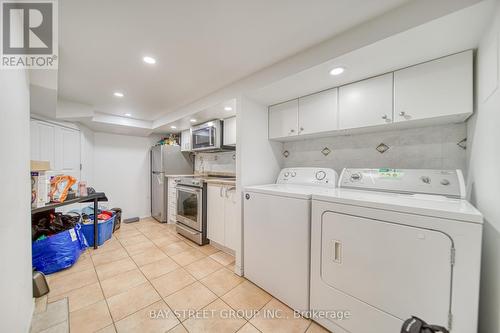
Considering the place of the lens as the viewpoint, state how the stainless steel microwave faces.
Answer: facing the viewer and to the left of the viewer

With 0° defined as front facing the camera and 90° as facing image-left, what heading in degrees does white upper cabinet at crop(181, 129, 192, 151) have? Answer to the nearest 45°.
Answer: approximately 45°

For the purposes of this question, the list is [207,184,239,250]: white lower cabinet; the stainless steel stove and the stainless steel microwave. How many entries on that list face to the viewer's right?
0

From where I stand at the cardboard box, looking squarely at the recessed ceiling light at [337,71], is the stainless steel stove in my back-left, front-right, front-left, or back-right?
front-left

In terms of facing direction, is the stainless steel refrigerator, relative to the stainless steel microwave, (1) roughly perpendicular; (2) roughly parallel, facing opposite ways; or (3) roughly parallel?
roughly parallel

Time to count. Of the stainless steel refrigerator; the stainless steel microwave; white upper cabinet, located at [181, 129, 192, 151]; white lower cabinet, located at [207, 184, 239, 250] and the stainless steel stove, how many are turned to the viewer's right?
0

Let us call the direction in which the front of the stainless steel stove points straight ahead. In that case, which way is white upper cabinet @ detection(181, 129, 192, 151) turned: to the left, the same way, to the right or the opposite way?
the same way

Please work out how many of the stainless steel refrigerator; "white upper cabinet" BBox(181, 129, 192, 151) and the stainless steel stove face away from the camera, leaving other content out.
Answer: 0

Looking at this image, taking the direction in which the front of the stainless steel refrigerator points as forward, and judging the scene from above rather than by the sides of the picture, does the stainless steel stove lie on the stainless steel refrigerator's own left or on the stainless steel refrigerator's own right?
on the stainless steel refrigerator's own left

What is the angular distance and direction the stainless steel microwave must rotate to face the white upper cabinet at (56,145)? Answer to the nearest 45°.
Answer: approximately 45° to its right

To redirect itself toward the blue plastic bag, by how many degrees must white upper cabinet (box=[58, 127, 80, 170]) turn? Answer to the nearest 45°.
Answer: approximately 45° to its right

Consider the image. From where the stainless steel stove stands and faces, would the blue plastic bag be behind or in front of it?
in front

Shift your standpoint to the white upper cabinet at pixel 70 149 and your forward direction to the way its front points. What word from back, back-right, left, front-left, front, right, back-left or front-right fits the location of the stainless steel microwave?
front

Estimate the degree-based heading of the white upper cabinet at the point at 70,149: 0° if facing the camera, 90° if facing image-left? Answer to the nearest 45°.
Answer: approximately 315°

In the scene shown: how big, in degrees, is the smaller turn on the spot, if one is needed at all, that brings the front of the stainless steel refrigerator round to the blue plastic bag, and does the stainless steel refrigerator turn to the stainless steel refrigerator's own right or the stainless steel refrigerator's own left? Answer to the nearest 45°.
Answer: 0° — it already faces it

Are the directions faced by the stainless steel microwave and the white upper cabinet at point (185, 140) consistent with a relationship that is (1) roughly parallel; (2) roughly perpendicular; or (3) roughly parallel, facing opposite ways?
roughly parallel

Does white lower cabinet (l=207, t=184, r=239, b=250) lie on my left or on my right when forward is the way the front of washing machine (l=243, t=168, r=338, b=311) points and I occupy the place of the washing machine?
on my right
